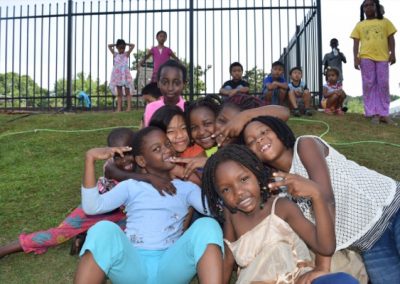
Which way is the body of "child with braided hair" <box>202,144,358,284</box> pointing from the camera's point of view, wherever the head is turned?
toward the camera

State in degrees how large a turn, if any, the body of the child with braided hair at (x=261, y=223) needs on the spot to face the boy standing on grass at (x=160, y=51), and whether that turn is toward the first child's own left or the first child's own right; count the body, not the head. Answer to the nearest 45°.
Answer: approximately 180°

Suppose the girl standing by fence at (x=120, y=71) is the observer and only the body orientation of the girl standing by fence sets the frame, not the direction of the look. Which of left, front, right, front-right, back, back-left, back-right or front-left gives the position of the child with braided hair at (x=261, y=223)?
front

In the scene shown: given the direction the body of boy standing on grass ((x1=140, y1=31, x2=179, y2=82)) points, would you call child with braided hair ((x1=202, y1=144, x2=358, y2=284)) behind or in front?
in front

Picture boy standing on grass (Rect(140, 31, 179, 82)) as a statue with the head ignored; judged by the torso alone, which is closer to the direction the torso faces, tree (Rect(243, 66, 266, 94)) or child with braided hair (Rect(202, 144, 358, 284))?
the child with braided hair

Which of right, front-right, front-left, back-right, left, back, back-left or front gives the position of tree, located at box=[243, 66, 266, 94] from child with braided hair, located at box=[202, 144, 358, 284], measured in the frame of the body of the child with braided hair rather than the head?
back

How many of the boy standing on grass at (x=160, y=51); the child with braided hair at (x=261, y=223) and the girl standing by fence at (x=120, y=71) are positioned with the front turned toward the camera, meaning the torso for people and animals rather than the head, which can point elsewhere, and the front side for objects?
3
